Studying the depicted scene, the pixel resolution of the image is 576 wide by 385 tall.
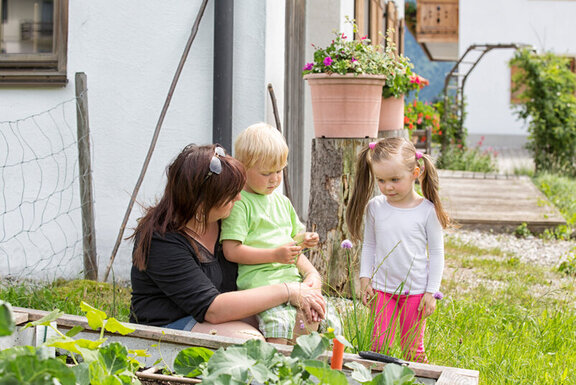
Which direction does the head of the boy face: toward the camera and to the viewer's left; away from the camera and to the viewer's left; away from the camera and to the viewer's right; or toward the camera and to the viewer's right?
toward the camera and to the viewer's right

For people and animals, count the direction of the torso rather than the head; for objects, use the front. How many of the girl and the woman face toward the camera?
1

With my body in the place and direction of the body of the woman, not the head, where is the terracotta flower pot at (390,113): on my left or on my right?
on my left

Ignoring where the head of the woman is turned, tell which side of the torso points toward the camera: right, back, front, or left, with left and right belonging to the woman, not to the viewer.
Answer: right

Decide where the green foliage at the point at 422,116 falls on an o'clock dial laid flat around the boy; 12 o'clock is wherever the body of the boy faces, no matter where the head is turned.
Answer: The green foliage is roughly at 8 o'clock from the boy.

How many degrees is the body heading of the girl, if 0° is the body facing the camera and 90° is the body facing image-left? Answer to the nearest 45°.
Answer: approximately 0°

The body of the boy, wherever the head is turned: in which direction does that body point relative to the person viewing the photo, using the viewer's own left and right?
facing the viewer and to the right of the viewer

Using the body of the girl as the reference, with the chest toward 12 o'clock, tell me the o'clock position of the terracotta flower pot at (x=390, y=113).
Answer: The terracotta flower pot is roughly at 6 o'clock from the girl.

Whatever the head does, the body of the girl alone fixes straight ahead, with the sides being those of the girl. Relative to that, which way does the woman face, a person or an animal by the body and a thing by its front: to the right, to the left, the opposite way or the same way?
to the left

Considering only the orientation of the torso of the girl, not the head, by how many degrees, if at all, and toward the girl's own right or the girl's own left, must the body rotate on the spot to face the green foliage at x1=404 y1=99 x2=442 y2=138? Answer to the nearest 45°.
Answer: approximately 180°
